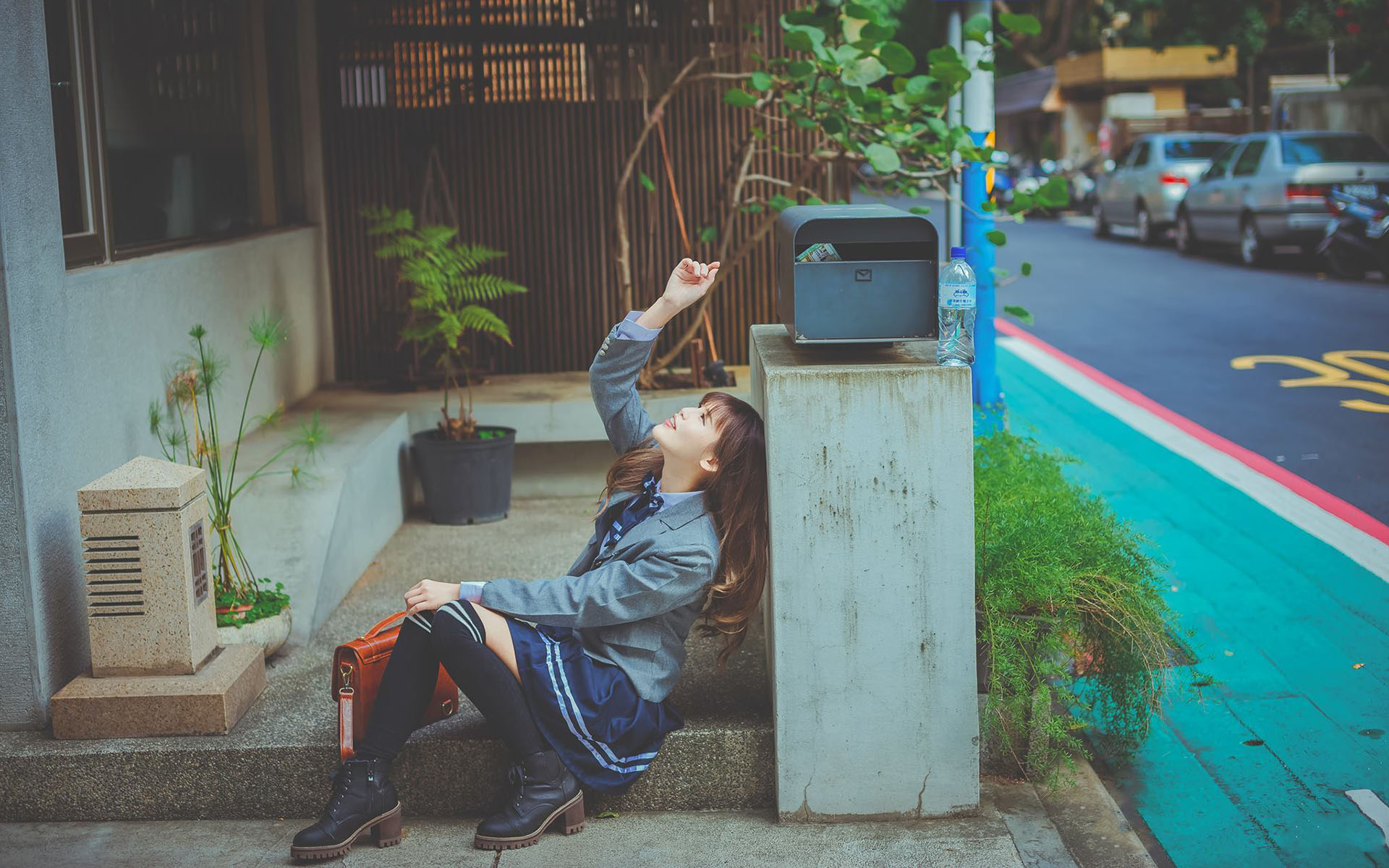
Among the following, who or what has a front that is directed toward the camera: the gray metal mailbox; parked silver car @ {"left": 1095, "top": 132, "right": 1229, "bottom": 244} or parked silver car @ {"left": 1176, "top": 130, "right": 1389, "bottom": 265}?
the gray metal mailbox

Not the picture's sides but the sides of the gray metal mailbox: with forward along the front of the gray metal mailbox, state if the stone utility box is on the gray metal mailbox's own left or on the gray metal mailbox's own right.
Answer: on the gray metal mailbox's own right

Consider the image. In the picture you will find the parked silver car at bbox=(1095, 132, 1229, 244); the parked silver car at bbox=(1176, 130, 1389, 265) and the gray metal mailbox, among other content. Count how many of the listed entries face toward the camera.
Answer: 1

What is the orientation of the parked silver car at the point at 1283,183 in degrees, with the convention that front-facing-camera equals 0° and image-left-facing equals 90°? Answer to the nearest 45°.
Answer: approximately 135°

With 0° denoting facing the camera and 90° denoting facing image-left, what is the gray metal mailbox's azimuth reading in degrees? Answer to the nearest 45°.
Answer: approximately 0°

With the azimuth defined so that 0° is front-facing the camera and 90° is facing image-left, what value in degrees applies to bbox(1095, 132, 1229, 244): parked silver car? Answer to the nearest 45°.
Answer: approximately 135°

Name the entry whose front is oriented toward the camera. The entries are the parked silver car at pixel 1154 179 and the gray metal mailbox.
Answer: the gray metal mailbox

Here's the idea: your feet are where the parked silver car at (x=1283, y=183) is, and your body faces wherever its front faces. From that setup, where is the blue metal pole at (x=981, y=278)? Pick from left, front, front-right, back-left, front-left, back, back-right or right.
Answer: back-left

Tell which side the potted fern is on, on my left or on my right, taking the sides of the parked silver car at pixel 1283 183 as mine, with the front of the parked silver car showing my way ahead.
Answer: on my left

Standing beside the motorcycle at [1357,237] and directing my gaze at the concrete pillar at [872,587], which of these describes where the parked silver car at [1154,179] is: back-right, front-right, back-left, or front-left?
back-right

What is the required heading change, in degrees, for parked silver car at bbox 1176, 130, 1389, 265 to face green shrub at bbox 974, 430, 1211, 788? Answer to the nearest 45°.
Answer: approximately 135° to its left

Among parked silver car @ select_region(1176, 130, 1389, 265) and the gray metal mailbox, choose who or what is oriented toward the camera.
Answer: the gray metal mailbox

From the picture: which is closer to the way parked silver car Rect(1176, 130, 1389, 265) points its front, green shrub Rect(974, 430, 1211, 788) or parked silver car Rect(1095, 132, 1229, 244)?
the parked silver car

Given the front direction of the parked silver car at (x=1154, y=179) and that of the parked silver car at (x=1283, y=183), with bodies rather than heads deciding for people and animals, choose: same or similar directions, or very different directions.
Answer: same or similar directions

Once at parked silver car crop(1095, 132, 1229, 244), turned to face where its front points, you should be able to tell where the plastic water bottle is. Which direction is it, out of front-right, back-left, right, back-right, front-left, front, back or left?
back-left
